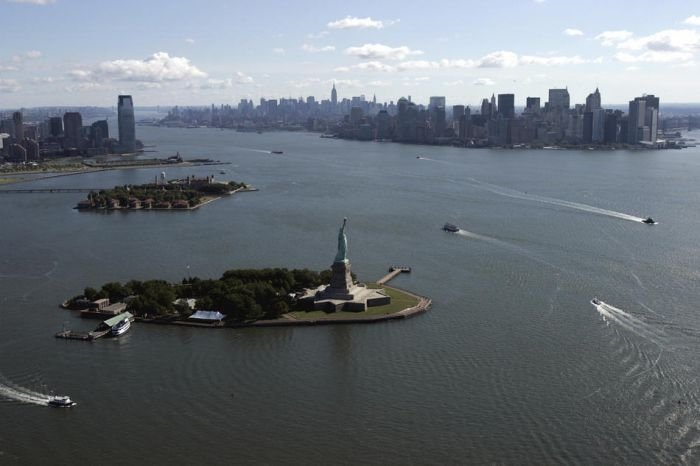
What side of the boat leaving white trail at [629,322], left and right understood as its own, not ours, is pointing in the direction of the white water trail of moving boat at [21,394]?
left

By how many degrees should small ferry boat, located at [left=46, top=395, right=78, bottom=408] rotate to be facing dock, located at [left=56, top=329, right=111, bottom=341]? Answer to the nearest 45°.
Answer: approximately 90° to its left

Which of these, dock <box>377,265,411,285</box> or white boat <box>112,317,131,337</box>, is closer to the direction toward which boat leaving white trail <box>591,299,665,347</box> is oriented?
the dock

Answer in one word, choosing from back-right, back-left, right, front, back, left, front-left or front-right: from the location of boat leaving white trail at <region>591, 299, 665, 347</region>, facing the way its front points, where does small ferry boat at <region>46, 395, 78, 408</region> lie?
left

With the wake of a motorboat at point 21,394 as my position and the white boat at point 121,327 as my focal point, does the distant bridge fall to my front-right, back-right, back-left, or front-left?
front-left

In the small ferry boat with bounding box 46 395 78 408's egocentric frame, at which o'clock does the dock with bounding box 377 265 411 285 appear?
The dock is roughly at 11 o'clock from the small ferry boat.

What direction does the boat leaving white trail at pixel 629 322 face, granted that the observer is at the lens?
facing away from the viewer and to the left of the viewer

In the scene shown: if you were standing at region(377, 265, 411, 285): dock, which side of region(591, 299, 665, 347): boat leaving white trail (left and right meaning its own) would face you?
front

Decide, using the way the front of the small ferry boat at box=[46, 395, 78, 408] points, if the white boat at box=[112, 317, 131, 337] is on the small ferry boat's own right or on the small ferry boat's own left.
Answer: on the small ferry boat's own left

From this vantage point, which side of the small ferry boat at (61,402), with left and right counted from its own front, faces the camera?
right

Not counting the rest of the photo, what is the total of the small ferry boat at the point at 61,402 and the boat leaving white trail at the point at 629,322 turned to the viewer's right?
1

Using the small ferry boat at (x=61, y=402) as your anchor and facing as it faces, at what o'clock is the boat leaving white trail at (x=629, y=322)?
The boat leaving white trail is roughly at 12 o'clock from the small ferry boat.

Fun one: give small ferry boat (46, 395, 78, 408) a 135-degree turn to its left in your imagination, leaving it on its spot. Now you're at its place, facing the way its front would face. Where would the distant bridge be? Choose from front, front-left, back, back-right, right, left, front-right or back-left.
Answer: front-right
